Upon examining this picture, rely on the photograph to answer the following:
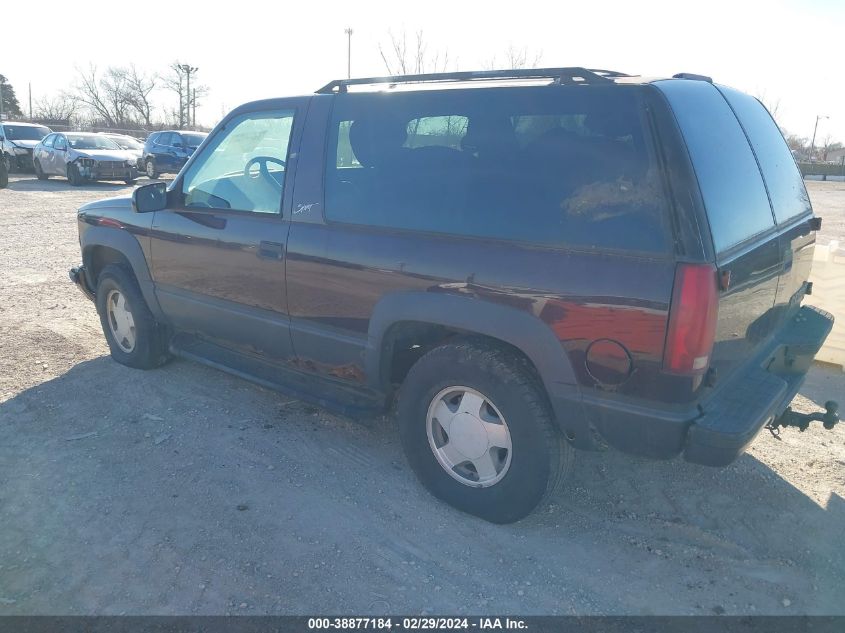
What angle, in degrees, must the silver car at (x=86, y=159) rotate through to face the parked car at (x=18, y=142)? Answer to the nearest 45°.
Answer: approximately 180°

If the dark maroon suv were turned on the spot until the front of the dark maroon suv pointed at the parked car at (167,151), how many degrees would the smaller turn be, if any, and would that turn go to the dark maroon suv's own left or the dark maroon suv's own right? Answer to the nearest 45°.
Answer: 0° — it already faces it

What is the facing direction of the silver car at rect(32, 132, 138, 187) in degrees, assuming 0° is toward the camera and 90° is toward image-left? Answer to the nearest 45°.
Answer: approximately 315°

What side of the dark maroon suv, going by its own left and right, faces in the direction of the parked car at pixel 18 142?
front

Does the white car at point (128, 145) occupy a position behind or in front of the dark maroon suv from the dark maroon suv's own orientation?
in front

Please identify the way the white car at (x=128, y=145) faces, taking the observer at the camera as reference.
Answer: facing the viewer and to the right of the viewer

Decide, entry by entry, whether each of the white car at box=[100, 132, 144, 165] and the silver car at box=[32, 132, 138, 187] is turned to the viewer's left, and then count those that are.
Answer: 0

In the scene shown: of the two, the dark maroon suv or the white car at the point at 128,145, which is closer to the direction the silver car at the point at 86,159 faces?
the dark maroon suv

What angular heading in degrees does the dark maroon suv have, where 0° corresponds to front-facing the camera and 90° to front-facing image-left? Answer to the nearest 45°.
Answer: approximately 135°
